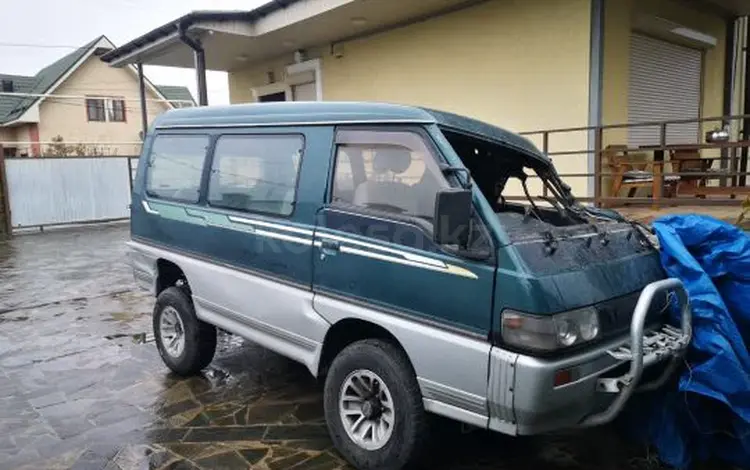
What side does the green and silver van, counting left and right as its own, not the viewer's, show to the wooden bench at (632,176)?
left

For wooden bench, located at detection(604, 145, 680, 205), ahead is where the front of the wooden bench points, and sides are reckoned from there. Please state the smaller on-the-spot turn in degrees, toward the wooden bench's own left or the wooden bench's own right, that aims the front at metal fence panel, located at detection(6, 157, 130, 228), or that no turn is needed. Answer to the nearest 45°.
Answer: approximately 135° to the wooden bench's own right

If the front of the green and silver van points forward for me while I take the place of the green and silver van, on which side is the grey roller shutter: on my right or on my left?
on my left

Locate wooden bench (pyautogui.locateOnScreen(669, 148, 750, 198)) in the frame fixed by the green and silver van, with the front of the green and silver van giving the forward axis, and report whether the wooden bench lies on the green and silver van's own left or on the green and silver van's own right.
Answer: on the green and silver van's own left

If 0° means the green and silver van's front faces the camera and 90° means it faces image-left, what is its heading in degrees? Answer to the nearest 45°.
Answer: approximately 315°

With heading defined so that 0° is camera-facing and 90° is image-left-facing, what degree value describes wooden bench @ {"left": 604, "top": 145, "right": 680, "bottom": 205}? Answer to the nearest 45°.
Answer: approximately 315°

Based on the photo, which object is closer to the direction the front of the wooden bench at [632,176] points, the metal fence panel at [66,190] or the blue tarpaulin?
the blue tarpaulin
